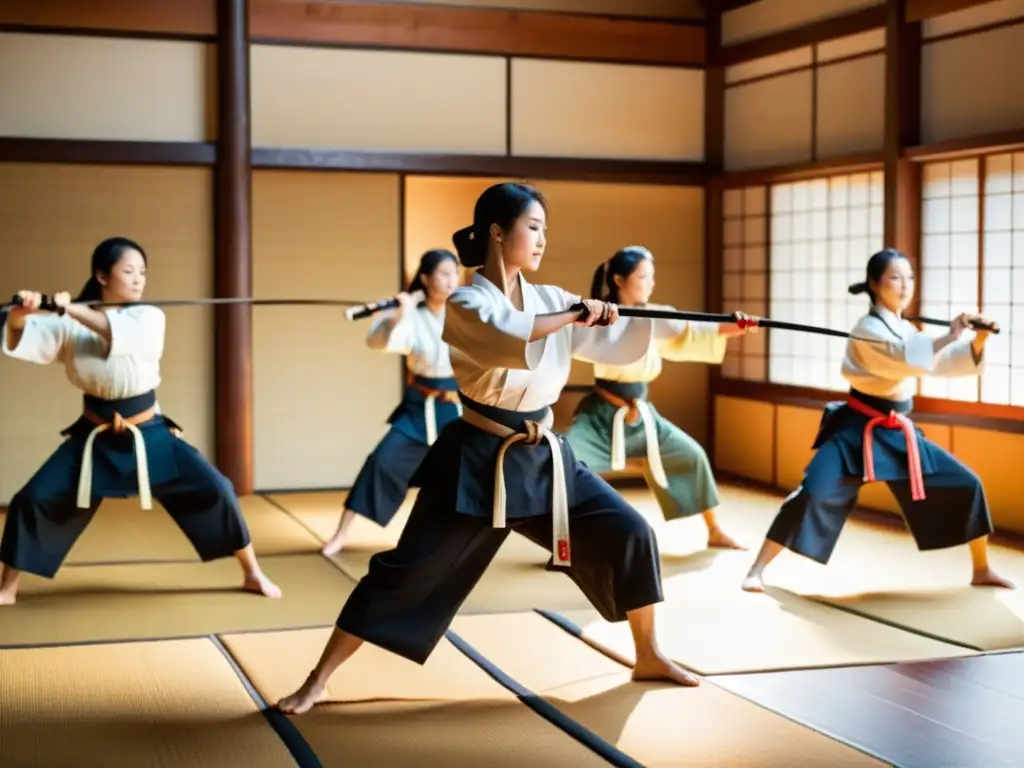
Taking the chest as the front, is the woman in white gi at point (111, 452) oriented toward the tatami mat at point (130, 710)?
yes

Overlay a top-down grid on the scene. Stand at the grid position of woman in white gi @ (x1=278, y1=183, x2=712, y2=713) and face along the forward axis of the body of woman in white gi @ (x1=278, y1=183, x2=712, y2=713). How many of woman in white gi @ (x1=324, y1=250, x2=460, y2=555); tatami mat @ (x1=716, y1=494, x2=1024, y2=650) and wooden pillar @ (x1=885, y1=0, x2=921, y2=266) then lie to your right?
0

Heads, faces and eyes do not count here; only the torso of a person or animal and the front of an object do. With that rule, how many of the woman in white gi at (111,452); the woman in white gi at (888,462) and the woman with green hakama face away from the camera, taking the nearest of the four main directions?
0

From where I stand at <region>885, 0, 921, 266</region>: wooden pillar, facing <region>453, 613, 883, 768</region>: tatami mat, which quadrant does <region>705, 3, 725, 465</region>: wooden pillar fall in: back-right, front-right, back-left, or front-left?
back-right

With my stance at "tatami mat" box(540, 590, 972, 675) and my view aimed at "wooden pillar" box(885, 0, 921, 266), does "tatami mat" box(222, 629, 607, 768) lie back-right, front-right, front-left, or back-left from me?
back-left

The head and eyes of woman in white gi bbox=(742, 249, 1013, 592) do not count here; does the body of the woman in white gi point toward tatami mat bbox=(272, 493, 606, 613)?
no

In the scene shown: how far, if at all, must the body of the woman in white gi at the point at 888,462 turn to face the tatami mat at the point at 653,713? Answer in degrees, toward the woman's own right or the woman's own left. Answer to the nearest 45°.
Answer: approximately 45° to the woman's own right

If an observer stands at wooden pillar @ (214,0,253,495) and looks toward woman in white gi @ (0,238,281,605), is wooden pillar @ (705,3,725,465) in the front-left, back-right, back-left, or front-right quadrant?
back-left

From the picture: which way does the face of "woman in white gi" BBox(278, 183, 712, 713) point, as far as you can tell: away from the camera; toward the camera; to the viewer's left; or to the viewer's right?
to the viewer's right

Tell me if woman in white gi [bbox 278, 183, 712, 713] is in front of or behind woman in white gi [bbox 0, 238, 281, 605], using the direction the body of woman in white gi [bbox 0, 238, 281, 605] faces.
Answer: in front

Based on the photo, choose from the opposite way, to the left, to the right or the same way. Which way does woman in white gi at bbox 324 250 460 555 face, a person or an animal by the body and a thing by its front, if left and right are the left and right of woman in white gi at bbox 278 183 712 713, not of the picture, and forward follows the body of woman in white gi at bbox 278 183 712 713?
the same way

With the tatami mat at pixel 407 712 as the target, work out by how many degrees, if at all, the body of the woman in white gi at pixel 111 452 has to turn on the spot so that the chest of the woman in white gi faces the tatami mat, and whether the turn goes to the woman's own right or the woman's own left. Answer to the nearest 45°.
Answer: approximately 45° to the woman's own left

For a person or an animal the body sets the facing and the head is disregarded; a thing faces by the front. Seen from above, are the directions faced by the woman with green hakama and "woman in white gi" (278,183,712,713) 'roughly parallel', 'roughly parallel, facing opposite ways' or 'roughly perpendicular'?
roughly parallel

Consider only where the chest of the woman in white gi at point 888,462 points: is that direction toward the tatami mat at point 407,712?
no

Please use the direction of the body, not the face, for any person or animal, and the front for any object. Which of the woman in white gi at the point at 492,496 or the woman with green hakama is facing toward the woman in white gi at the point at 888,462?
the woman with green hakama

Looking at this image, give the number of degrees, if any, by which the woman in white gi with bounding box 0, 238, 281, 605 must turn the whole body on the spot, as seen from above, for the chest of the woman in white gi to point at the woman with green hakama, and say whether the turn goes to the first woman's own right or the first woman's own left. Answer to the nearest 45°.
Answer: approximately 90° to the first woman's own left

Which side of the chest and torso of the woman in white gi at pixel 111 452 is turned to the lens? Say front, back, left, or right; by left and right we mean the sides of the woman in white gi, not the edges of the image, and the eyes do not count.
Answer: front

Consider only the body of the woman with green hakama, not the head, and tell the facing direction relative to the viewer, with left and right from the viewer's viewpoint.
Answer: facing the viewer and to the right of the viewer
